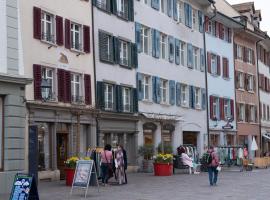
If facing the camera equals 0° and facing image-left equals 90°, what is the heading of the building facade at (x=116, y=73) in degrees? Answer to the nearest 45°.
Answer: approximately 315°

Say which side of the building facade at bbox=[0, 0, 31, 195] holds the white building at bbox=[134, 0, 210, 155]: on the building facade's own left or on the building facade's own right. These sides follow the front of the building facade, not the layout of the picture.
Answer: on the building facade's own left

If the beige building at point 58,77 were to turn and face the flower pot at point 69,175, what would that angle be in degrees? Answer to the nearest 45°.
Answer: approximately 45° to its right

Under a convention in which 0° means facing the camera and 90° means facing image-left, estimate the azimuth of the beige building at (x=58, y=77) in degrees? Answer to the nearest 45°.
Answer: approximately 315°
